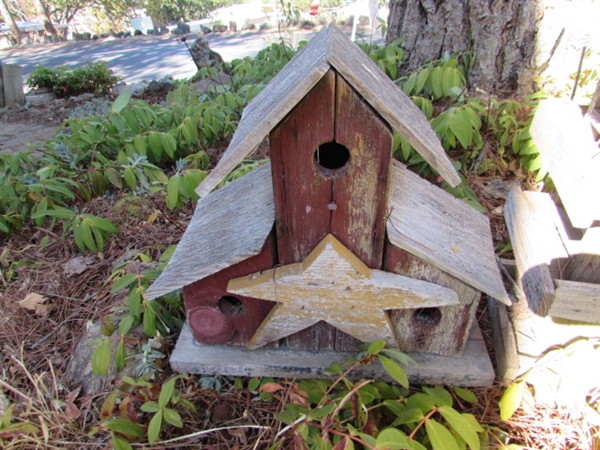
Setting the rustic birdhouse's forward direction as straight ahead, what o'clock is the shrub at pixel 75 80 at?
The shrub is roughly at 5 o'clock from the rustic birdhouse.

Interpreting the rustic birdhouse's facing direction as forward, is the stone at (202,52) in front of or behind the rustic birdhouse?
behind

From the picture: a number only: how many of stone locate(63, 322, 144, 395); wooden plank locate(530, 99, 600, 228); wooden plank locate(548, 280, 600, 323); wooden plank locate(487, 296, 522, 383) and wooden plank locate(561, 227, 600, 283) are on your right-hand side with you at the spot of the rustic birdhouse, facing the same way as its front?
1

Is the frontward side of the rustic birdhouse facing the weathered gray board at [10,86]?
no

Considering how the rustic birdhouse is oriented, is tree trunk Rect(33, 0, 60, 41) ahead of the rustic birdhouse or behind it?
behind

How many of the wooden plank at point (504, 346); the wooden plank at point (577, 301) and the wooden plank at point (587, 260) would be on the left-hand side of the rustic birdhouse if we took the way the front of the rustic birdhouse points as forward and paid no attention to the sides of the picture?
3

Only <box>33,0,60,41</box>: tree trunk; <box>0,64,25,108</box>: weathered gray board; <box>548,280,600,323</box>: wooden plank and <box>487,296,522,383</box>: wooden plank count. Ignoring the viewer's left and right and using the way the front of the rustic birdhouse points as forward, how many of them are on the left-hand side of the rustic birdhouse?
2

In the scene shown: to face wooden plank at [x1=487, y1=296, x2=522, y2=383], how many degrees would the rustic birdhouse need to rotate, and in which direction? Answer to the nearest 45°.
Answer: approximately 90° to its left

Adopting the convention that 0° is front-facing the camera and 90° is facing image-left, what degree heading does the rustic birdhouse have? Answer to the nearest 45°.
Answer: approximately 0°

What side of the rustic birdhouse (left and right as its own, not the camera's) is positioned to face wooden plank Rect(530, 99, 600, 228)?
left

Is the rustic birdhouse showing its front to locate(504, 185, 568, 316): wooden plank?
no

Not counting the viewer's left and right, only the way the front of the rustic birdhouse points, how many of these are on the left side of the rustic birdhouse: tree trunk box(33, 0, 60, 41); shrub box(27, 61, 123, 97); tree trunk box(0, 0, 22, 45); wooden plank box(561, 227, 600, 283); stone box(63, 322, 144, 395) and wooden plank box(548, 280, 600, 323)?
2

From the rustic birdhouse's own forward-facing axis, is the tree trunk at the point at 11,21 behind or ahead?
behind

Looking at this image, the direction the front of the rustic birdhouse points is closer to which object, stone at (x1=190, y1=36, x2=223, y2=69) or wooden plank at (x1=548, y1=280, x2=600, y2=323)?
the wooden plank

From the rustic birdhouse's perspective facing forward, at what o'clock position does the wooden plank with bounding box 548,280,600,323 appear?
The wooden plank is roughly at 9 o'clock from the rustic birdhouse.
